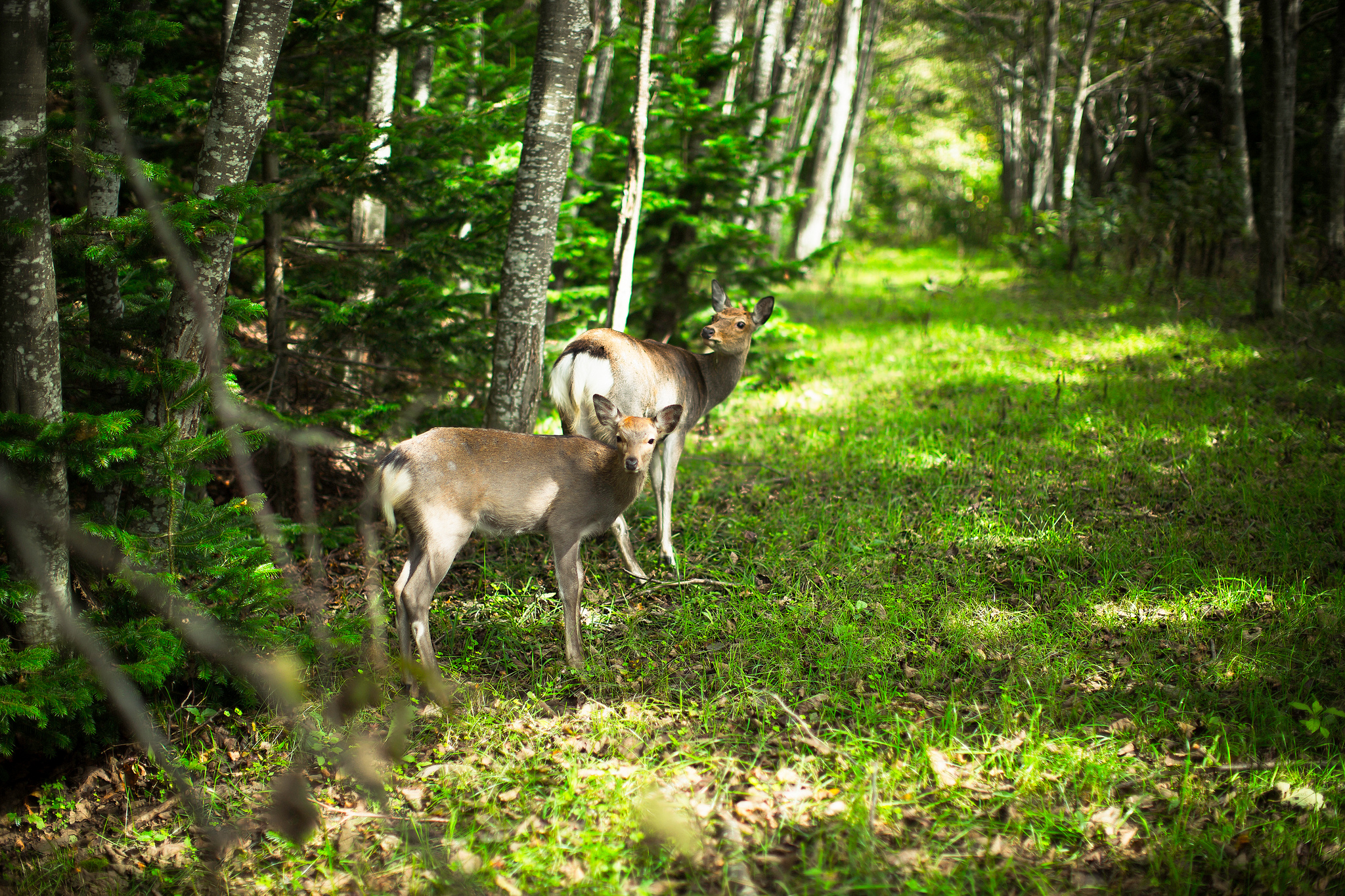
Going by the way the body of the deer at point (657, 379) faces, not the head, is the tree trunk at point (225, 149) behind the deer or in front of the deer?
behind

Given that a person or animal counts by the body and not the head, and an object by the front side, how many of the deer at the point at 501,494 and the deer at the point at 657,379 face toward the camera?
0

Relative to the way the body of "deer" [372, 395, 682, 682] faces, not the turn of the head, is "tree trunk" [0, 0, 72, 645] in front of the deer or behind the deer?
behind

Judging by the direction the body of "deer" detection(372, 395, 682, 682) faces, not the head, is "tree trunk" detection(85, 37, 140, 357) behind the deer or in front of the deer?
behind

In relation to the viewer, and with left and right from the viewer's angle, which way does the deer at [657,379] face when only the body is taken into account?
facing away from the viewer and to the right of the viewer

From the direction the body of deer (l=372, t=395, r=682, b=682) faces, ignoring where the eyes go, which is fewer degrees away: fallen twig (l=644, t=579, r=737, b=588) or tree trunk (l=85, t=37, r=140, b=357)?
the fallen twig

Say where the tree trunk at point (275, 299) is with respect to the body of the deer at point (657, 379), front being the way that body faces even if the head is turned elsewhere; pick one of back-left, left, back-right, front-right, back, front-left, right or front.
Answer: back-left

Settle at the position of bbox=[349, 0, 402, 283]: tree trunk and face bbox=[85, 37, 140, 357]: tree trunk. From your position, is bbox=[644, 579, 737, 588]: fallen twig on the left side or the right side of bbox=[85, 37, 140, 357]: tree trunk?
left

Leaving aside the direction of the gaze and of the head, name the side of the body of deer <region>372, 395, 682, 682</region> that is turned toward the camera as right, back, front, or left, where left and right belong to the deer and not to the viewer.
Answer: right

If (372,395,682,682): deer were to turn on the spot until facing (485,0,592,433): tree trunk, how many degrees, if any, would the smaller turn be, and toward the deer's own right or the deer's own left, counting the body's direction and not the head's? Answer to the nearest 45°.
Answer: approximately 90° to the deer's own left

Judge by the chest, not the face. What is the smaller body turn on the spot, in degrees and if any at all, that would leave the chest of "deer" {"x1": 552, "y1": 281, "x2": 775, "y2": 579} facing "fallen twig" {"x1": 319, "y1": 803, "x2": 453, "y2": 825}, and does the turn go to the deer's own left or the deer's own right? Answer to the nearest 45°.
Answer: approximately 135° to the deer's own right
